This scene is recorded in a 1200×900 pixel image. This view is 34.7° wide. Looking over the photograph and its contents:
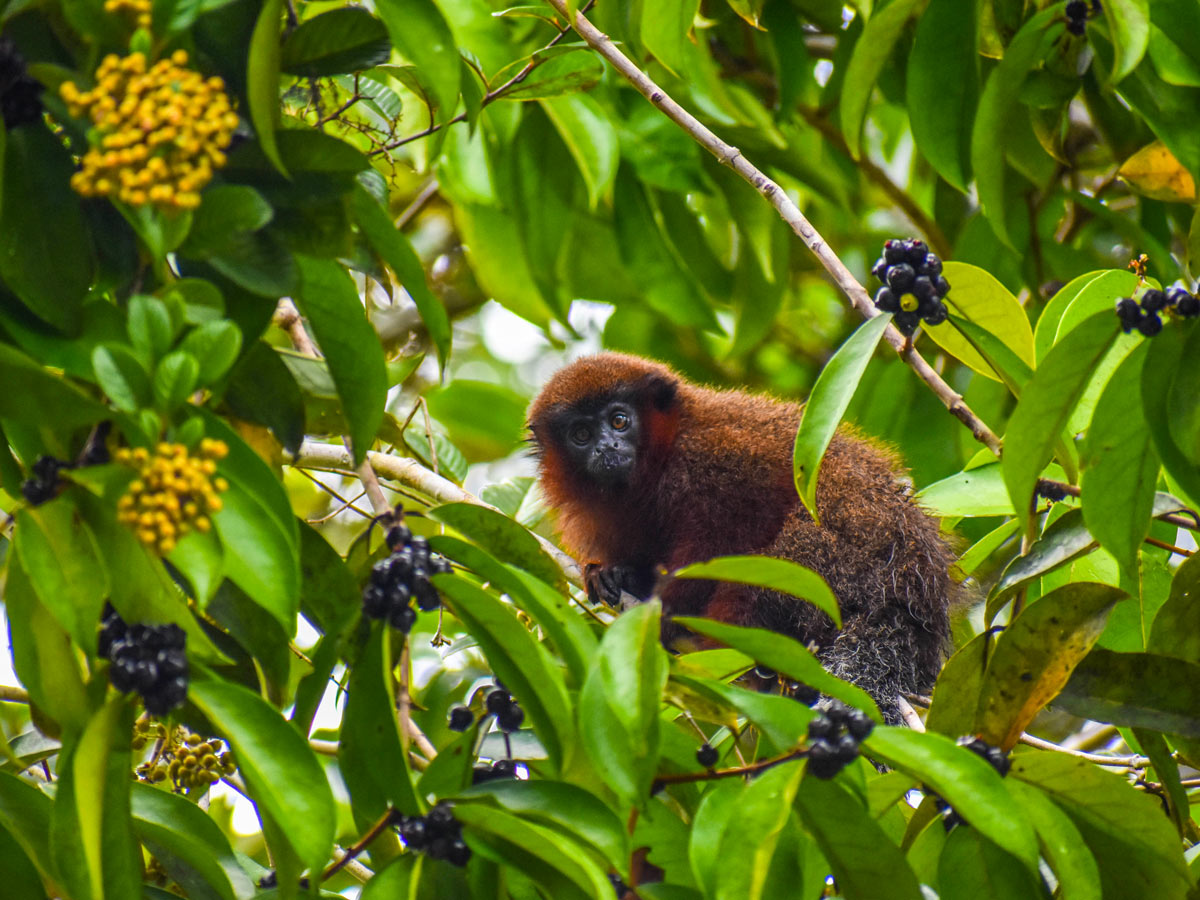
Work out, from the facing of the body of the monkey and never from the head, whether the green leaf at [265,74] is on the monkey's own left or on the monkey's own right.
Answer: on the monkey's own left

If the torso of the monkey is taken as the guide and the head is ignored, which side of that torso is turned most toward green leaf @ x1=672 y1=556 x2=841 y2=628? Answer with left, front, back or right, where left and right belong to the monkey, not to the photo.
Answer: left

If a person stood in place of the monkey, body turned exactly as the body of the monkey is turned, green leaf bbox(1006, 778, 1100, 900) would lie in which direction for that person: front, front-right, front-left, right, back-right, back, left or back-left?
left

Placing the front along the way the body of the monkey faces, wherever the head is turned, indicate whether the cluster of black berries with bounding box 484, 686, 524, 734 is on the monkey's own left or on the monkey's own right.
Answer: on the monkey's own left

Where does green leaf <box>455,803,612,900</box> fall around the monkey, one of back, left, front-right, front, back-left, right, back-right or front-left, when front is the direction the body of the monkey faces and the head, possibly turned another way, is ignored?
left

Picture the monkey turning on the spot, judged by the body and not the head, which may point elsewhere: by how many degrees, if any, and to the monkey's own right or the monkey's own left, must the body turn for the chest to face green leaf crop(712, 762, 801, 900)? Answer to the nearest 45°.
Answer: approximately 90° to the monkey's own left

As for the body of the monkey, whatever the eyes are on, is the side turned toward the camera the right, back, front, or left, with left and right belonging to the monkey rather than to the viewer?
left
